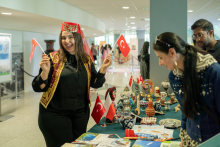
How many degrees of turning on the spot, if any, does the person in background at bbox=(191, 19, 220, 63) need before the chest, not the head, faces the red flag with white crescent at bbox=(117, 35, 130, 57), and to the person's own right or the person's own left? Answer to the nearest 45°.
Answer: approximately 45° to the person's own right

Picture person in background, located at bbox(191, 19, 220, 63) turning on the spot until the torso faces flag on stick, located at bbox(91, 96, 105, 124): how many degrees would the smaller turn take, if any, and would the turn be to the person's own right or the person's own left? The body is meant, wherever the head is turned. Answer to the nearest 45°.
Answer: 0° — they already face it

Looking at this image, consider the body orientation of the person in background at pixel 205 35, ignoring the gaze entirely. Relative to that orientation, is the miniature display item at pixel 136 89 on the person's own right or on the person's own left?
on the person's own right

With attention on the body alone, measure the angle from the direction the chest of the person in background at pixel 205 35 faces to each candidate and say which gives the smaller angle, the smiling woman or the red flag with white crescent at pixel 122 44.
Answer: the smiling woman

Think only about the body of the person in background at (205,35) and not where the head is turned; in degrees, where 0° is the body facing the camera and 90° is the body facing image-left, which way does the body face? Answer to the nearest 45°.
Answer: approximately 45°

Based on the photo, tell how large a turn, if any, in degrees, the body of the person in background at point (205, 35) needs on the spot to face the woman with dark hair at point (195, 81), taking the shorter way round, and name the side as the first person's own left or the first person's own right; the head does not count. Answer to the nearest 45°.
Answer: approximately 45° to the first person's own left

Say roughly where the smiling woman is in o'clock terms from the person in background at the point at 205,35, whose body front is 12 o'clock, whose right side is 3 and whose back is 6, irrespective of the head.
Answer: The smiling woman is roughly at 12 o'clock from the person in background.
